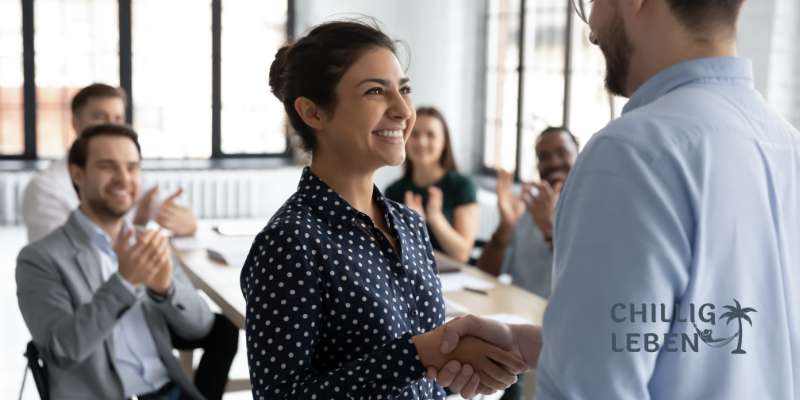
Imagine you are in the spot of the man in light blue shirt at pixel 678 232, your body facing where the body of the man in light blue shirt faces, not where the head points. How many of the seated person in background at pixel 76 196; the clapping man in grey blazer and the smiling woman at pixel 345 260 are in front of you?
3

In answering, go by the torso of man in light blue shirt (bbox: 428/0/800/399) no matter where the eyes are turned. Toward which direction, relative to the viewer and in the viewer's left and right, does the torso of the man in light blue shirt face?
facing away from the viewer and to the left of the viewer

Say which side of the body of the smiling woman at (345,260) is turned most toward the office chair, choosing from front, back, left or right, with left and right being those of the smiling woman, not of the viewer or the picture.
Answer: back

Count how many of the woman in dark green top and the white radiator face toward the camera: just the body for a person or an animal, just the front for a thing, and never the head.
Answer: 2

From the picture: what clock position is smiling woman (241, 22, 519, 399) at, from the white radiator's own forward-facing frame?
The smiling woman is roughly at 12 o'clock from the white radiator.

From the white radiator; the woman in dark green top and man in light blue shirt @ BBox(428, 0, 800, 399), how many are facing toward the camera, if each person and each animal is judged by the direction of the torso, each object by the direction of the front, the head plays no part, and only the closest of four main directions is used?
2

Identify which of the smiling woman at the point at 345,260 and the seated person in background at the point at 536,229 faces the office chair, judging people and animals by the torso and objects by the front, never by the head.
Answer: the seated person in background

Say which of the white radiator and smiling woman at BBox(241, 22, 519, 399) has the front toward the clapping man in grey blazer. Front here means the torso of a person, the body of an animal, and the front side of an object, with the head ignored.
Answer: the white radiator
